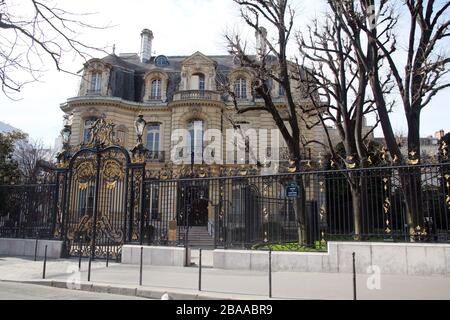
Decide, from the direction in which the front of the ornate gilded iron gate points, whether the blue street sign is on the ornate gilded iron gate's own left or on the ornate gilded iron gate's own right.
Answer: on the ornate gilded iron gate's own left

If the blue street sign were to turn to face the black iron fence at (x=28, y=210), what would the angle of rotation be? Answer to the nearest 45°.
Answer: approximately 90° to its right

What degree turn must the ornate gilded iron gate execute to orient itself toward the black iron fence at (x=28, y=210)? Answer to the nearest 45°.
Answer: approximately 135° to its right

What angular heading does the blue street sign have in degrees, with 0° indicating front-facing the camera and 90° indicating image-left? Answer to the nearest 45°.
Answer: approximately 0°

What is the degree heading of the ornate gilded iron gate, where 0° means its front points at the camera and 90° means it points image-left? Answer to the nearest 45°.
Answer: approximately 0°

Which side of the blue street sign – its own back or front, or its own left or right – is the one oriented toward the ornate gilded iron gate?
right

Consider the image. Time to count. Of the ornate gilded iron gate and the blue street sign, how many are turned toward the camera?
2
